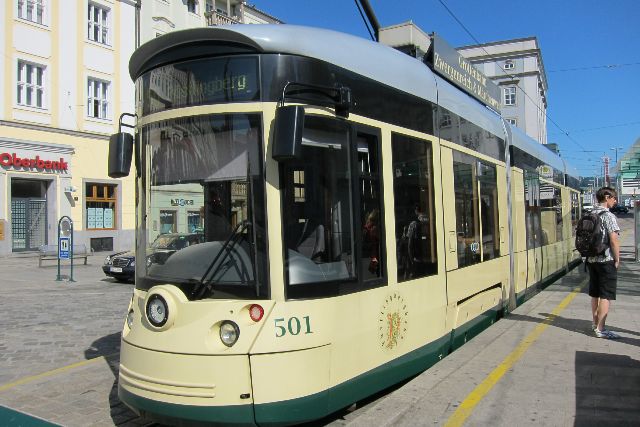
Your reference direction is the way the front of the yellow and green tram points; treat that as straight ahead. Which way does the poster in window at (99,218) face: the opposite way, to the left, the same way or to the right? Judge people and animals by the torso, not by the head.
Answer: to the left

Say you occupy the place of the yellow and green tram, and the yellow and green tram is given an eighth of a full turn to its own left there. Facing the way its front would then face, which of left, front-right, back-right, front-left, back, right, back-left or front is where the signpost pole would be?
back-right

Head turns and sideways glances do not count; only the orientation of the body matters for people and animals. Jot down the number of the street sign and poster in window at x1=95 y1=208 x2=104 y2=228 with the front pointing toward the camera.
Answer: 2

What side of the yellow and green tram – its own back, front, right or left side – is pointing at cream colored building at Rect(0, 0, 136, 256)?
right

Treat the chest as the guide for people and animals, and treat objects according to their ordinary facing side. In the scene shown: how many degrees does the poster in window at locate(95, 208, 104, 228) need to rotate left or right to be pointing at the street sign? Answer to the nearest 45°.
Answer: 0° — it already faces it

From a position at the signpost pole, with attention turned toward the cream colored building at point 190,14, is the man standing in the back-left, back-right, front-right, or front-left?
back-right

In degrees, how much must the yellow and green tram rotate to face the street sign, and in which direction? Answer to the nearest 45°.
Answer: approximately 90° to its right

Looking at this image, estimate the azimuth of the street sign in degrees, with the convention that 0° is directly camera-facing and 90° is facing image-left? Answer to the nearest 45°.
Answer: approximately 0°

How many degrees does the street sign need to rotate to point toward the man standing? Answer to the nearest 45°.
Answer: approximately 45° to its left
